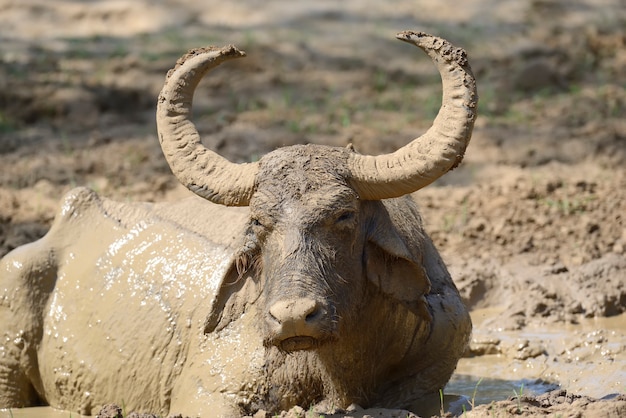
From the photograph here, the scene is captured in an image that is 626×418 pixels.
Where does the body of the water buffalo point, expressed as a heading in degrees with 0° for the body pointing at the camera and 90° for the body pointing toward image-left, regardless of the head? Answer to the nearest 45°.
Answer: approximately 315°
